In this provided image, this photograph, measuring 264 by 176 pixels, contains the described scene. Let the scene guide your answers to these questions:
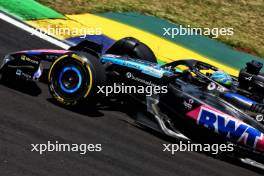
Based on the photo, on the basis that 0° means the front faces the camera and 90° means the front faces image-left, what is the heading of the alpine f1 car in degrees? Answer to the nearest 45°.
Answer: approximately 135°

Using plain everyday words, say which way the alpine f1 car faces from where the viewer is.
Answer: facing away from the viewer and to the left of the viewer
